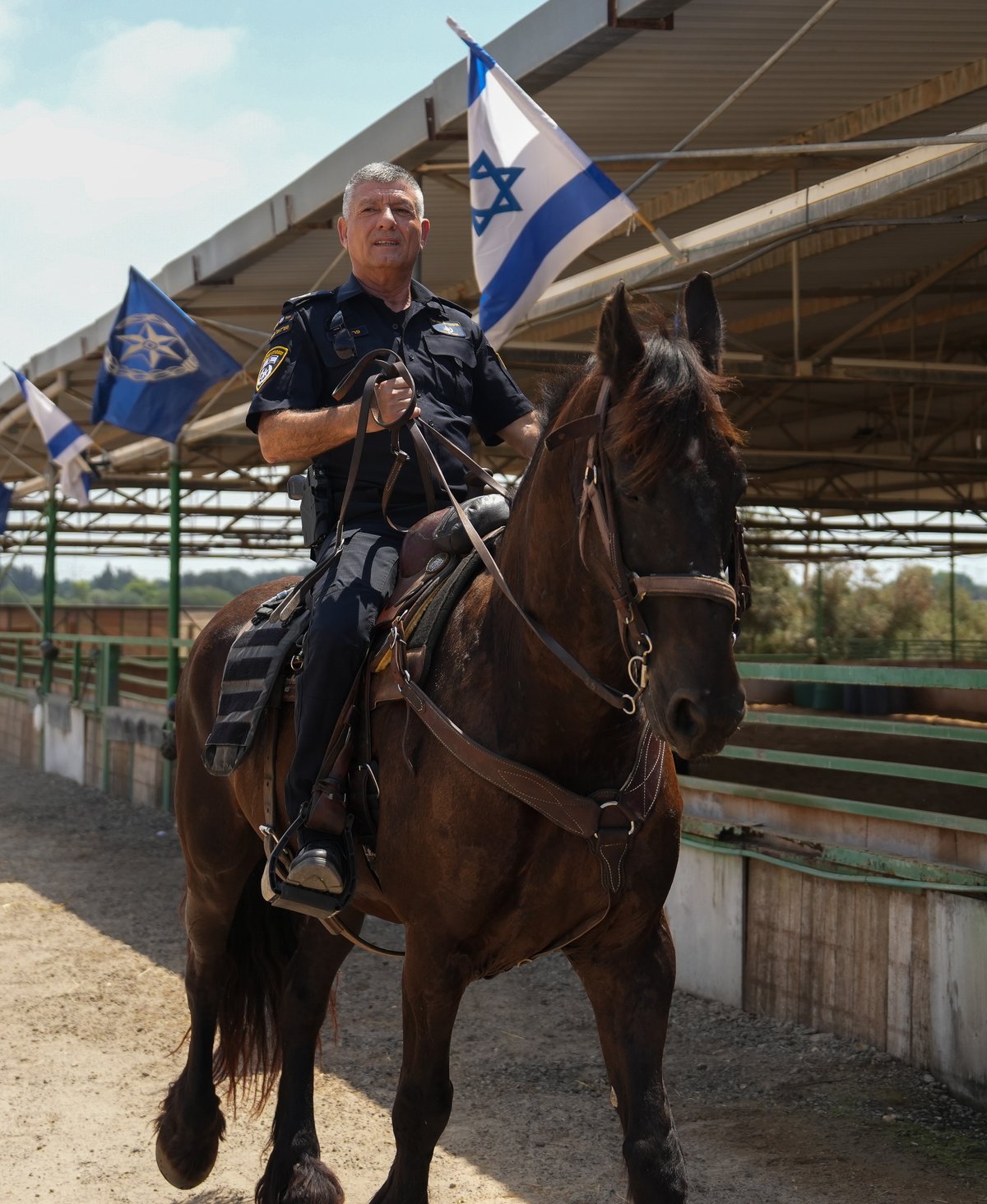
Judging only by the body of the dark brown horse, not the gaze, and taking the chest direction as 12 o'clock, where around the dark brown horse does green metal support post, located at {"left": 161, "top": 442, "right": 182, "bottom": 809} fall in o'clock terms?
The green metal support post is roughly at 7 o'clock from the dark brown horse.

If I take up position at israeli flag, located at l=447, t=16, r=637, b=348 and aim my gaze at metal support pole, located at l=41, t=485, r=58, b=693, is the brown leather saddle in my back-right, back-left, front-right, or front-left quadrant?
back-left

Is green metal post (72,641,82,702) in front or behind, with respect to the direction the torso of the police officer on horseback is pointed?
behind

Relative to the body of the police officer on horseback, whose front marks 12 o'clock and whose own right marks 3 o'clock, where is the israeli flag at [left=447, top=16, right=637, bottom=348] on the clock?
The israeli flag is roughly at 8 o'clock from the police officer on horseback.

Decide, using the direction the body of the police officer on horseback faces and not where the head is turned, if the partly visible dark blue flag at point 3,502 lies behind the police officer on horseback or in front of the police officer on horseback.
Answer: behind

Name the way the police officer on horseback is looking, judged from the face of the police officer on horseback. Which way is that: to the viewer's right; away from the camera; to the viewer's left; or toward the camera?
toward the camera

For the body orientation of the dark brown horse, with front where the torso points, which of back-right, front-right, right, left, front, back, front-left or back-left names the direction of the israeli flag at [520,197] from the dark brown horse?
back-left

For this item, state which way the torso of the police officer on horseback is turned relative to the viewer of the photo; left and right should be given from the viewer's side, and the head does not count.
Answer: facing the viewer and to the right of the viewer

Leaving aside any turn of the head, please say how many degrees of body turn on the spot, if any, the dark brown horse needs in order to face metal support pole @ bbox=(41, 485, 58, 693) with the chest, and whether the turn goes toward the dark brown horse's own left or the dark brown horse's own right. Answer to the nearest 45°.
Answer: approximately 135° to the dark brown horse's own left

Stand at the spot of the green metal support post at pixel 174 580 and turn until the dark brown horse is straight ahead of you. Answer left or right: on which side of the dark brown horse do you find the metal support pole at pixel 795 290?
left
